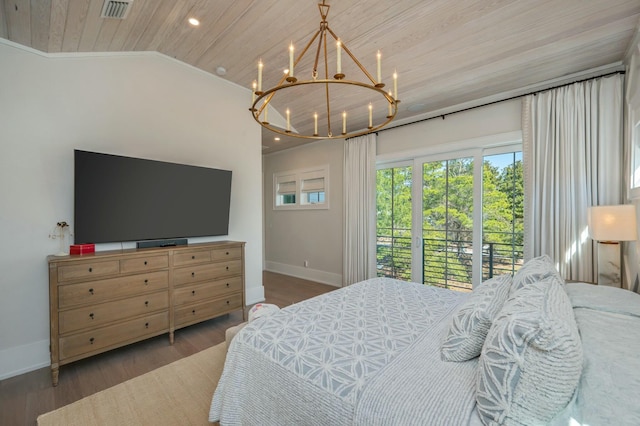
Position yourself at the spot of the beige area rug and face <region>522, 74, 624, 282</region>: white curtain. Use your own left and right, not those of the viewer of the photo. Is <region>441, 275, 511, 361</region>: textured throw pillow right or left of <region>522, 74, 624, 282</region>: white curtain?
right

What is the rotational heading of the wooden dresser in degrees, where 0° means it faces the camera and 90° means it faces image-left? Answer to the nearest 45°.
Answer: approximately 315°

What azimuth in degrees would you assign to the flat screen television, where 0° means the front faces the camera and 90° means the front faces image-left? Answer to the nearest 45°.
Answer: approximately 315°

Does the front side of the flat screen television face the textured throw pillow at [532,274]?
yes

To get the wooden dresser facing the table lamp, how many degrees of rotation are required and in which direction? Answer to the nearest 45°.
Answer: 0° — it already faces it

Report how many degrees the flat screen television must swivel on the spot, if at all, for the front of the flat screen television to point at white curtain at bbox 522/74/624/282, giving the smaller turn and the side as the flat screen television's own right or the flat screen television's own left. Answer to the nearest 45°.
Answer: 0° — it already faces it

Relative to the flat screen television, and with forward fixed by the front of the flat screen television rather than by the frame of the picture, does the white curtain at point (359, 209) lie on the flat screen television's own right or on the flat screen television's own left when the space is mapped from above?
on the flat screen television's own left
